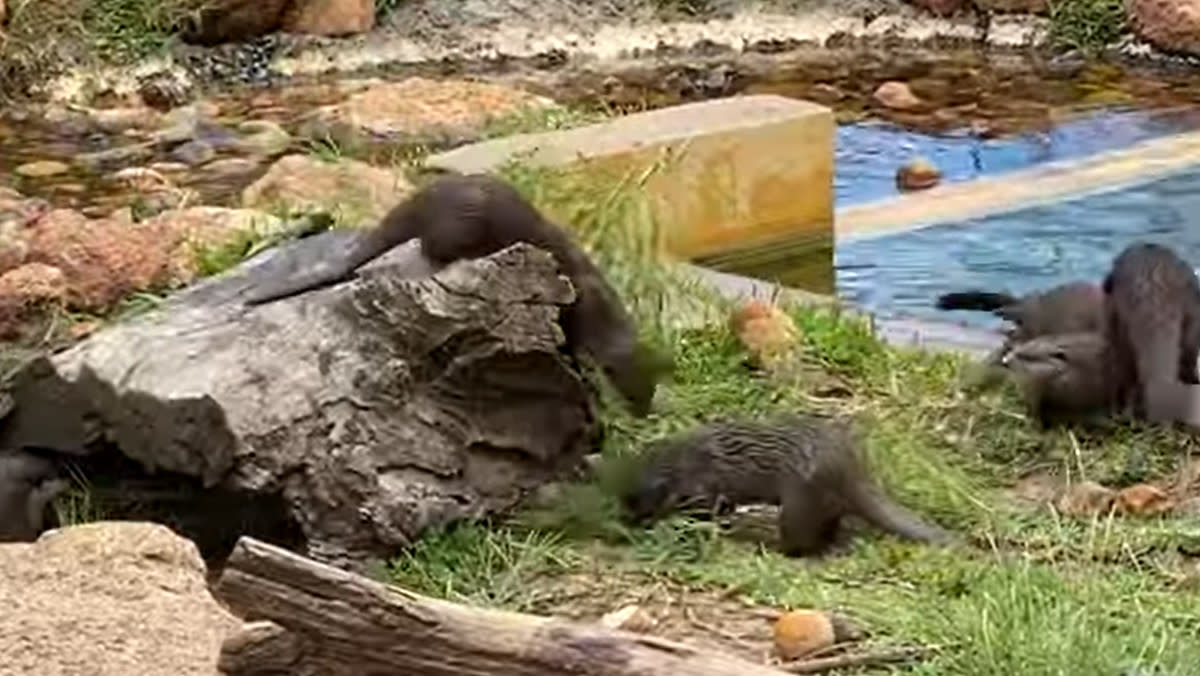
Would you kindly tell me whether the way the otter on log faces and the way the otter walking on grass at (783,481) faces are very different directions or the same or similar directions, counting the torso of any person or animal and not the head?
very different directions

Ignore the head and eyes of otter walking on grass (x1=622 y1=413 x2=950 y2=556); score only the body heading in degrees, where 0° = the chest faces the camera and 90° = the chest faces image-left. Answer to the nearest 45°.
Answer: approximately 90°

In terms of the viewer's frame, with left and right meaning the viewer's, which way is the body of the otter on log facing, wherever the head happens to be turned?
facing to the right of the viewer

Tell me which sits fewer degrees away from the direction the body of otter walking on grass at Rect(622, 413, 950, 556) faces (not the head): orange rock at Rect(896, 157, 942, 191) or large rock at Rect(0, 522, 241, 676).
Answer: the large rock
